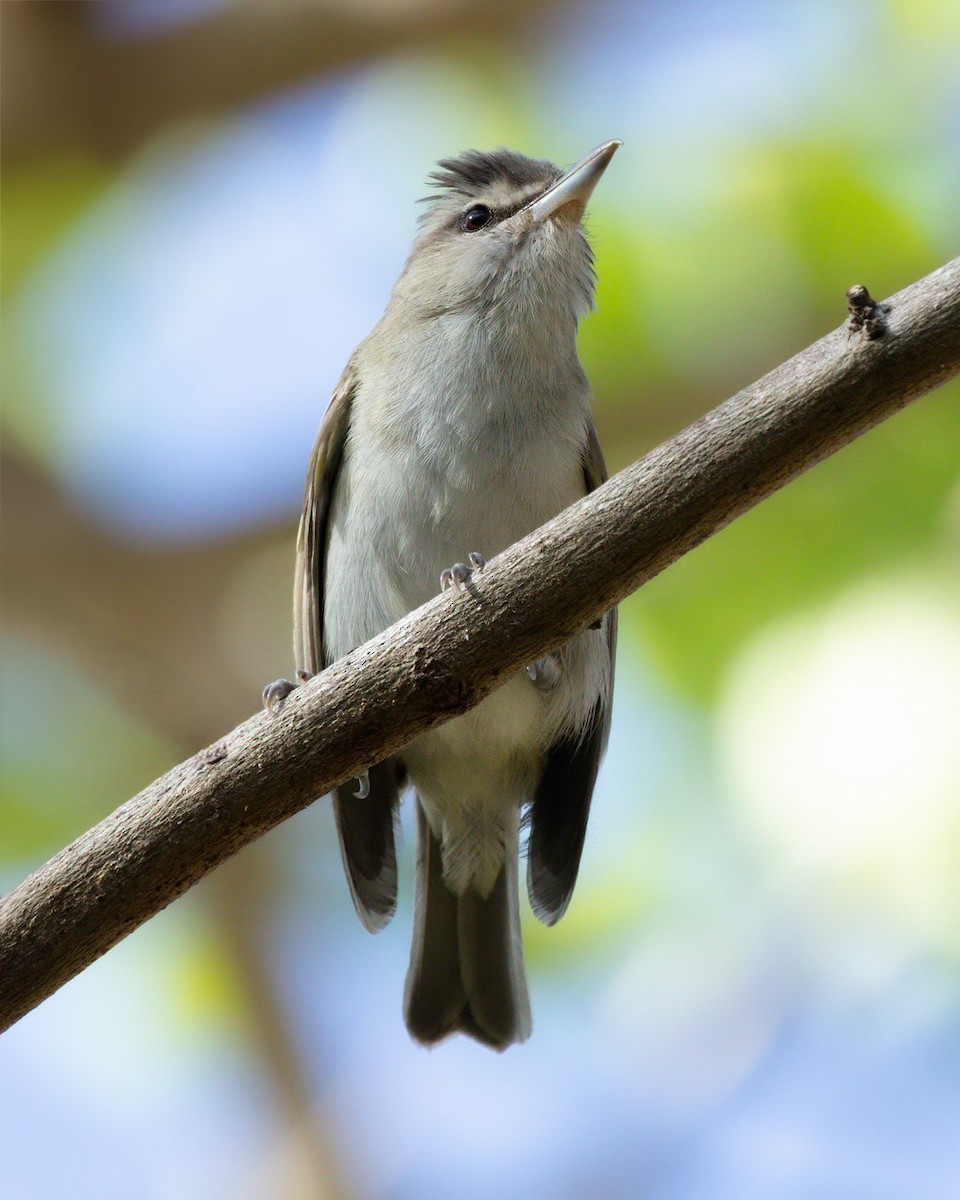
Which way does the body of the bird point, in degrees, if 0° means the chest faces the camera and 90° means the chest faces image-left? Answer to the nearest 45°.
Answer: approximately 0°
